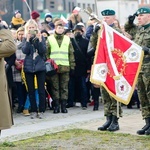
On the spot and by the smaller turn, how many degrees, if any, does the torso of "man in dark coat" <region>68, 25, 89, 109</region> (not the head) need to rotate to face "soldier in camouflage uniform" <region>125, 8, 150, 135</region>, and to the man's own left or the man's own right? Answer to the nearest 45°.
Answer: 0° — they already face them

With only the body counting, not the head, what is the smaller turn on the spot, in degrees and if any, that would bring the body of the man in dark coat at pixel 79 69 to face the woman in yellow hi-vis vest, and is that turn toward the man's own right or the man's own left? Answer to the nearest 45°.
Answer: approximately 45° to the man's own right

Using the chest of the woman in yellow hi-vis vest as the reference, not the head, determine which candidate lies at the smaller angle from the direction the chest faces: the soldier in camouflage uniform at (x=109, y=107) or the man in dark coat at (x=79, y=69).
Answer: the soldier in camouflage uniform

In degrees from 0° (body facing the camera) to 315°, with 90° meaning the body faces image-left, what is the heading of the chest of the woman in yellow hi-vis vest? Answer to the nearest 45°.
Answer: approximately 0°

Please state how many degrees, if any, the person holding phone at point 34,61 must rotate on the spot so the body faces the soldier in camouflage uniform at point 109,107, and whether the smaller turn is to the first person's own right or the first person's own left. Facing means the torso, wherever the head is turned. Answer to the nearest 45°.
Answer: approximately 45° to the first person's own left

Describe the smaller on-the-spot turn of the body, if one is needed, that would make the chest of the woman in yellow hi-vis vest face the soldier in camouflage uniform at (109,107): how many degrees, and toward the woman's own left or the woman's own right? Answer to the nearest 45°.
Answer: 0° — they already face them

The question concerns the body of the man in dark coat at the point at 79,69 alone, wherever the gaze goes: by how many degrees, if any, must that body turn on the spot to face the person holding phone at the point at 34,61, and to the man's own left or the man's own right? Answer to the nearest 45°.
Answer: approximately 45° to the man's own right

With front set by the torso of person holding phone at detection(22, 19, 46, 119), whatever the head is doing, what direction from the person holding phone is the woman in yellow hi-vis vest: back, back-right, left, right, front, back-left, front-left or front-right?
back-left
